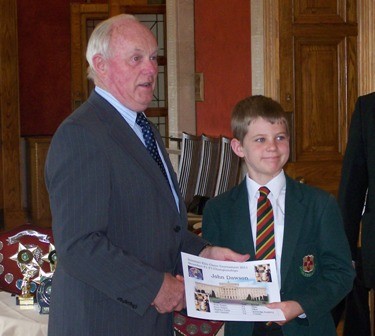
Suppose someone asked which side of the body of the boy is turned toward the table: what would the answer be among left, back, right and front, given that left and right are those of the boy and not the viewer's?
right

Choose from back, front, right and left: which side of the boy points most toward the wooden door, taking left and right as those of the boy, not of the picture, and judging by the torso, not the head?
back

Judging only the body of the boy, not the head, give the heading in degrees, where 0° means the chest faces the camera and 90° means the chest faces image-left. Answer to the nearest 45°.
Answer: approximately 0°
